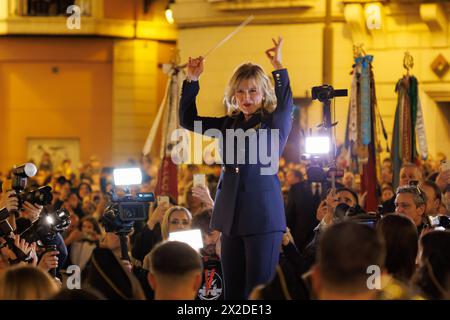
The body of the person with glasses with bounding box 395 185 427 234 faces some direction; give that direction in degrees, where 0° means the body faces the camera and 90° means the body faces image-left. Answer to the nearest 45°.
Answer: approximately 45°

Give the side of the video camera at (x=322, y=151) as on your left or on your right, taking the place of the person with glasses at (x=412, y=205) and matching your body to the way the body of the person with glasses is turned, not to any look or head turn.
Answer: on your right

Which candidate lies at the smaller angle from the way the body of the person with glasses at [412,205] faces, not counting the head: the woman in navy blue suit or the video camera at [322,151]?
the woman in navy blue suit

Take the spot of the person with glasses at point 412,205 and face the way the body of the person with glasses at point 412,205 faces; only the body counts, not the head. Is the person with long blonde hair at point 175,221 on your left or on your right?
on your right

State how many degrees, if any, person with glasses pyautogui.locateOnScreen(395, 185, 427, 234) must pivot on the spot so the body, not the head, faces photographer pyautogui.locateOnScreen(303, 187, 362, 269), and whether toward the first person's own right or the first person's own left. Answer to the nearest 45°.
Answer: approximately 90° to the first person's own right
